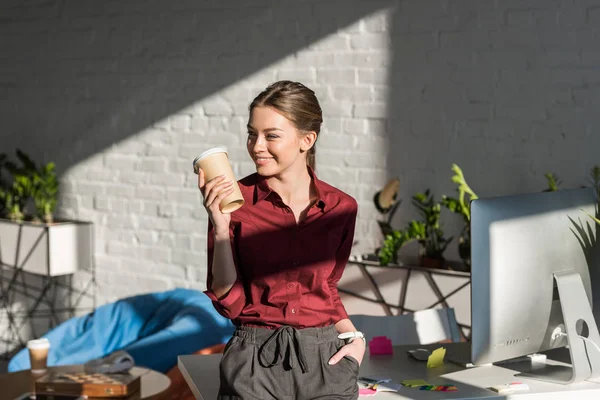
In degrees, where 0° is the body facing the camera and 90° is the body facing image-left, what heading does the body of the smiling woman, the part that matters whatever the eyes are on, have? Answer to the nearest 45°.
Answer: approximately 0°

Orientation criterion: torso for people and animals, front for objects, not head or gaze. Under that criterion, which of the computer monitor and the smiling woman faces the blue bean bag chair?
the computer monitor

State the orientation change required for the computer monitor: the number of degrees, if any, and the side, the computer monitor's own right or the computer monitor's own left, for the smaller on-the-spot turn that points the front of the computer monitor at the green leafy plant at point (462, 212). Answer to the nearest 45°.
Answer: approximately 45° to the computer monitor's own right

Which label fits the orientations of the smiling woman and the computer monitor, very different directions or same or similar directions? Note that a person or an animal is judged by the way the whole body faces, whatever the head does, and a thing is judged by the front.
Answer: very different directions

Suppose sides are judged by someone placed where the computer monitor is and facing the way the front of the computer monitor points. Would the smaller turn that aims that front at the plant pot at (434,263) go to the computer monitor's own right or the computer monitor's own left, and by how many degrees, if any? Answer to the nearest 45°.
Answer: approximately 45° to the computer monitor's own right

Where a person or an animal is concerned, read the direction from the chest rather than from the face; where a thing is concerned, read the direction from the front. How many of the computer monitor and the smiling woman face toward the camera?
1

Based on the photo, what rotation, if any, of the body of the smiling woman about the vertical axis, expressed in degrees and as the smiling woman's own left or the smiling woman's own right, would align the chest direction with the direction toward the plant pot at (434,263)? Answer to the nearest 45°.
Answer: approximately 180°

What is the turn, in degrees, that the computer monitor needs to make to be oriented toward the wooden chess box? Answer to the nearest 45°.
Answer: approximately 45° to its left

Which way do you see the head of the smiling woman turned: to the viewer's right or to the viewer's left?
to the viewer's left

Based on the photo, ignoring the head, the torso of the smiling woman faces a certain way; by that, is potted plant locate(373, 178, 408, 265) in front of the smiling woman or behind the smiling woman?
behind

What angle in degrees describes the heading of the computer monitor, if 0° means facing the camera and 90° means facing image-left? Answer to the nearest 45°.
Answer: approximately 135°
